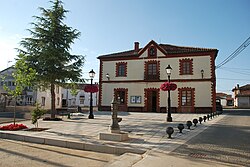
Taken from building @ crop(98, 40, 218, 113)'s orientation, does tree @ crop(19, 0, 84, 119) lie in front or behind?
in front

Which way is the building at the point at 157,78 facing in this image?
toward the camera
